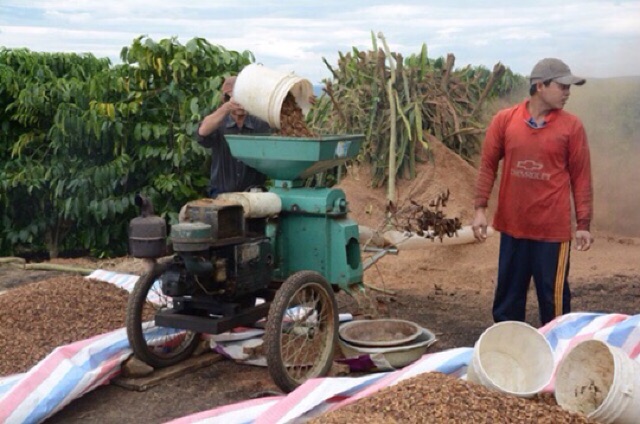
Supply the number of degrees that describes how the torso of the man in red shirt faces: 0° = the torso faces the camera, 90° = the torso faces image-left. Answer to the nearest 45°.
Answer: approximately 0°

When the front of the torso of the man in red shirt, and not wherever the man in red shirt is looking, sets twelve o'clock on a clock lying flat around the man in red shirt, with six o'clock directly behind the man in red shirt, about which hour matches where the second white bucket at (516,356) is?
The second white bucket is roughly at 12 o'clock from the man in red shirt.

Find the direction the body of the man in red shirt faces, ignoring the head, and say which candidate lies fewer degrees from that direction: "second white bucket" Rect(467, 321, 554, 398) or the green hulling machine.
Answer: the second white bucket

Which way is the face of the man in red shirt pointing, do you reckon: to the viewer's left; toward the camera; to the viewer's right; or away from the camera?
to the viewer's right
